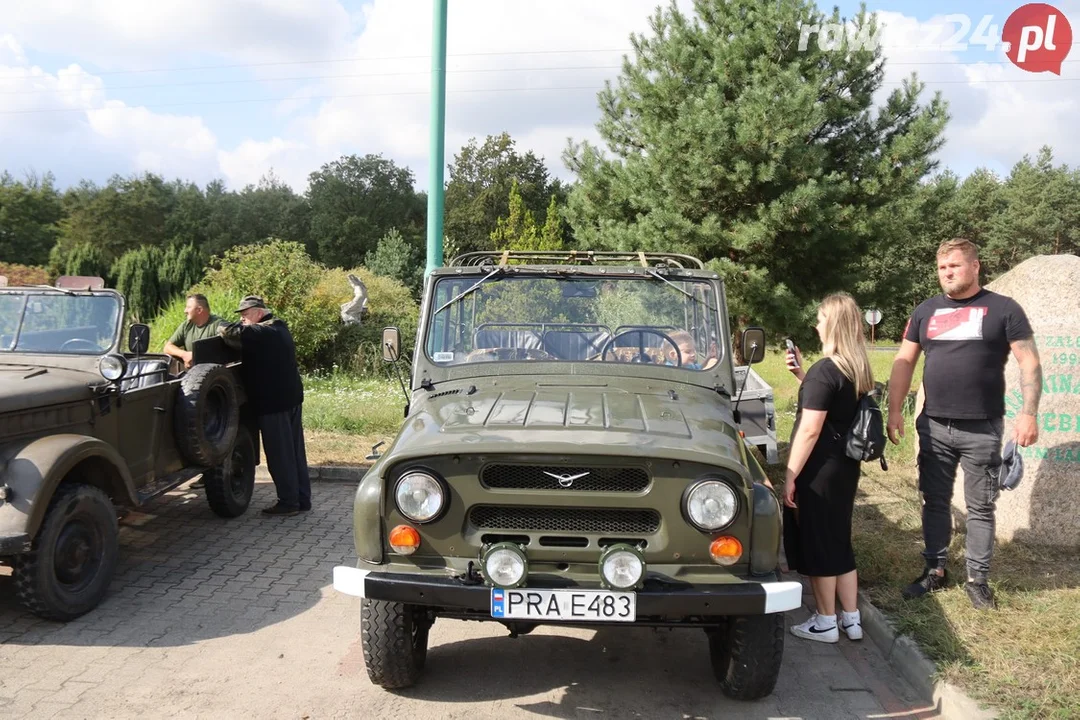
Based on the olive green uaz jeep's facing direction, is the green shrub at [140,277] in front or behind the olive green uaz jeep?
behind

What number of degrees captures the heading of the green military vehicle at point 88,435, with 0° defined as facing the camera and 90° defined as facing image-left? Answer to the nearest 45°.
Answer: approximately 45°

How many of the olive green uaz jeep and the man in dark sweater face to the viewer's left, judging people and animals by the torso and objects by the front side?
1

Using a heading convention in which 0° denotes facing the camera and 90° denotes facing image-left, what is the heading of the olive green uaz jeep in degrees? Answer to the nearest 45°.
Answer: approximately 0°

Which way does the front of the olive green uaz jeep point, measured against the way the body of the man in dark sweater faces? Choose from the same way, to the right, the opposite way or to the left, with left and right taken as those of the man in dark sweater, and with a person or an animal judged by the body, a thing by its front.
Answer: to the left

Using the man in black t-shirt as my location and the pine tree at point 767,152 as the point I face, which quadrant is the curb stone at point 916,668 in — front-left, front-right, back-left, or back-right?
back-left

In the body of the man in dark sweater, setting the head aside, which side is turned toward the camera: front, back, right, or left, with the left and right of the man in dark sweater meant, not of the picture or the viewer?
left

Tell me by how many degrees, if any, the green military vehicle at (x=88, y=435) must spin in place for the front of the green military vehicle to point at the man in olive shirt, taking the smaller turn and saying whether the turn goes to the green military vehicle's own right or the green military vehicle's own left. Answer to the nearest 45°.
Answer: approximately 135° to the green military vehicle's own right

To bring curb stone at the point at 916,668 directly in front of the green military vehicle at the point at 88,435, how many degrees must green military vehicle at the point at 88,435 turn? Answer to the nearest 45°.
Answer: approximately 90° to its left
